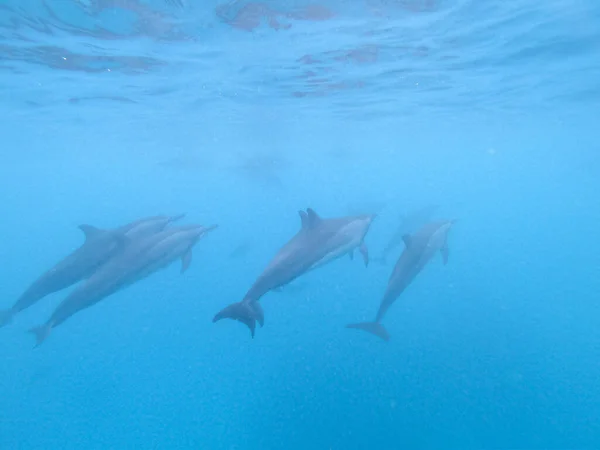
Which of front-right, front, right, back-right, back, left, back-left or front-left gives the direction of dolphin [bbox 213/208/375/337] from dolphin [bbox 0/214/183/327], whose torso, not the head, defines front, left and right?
front-right

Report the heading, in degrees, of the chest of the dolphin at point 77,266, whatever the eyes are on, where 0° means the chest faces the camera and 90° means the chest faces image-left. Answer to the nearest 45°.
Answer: approximately 270°

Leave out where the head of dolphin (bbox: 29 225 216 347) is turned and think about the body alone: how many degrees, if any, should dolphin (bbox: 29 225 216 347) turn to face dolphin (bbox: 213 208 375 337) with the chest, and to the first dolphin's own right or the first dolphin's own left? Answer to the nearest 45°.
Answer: approximately 45° to the first dolphin's own right

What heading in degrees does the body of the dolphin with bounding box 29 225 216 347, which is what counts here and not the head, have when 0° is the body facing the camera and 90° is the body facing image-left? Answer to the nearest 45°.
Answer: approximately 270°

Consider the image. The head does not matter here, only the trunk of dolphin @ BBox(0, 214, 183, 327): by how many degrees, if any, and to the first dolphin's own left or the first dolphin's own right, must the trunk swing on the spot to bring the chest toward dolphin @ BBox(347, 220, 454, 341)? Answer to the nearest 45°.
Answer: approximately 45° to the first dolphin's own right

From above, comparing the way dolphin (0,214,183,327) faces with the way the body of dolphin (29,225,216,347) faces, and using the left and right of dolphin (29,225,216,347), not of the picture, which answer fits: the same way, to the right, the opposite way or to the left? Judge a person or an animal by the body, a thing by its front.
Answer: the same way
